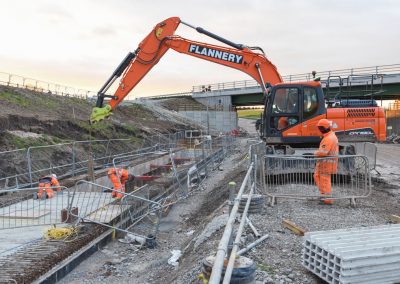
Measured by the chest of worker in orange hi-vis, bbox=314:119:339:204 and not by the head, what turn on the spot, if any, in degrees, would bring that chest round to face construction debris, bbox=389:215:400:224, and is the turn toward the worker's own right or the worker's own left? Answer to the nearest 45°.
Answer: approximately 135° to the worker's own left

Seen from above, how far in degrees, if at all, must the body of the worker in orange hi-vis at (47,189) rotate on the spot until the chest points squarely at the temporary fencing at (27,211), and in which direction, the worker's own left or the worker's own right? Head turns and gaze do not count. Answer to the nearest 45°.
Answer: approximately 90° to the worker's own right

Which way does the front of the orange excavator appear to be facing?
to the viewer's left

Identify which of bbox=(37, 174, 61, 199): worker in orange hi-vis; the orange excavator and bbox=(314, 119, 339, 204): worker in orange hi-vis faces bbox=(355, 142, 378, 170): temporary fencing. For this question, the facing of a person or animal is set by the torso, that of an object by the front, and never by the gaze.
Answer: bbox=(37, 174, 61, 199): worker in orange hi-vis

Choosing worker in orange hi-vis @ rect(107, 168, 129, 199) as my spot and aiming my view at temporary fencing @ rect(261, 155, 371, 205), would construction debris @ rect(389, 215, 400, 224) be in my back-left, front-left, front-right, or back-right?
front-right

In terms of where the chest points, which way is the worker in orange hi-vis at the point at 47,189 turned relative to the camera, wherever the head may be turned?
to the viewer's right

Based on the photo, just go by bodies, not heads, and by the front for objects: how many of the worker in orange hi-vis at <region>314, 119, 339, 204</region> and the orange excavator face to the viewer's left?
2

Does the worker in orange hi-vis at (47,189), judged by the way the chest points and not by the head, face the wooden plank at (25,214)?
no

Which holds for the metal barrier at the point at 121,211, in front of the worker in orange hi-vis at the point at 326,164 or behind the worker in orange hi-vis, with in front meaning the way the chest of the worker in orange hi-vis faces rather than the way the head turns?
in front

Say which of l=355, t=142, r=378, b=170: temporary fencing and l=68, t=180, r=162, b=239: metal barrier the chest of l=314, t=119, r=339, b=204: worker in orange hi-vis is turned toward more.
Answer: the metal barrier

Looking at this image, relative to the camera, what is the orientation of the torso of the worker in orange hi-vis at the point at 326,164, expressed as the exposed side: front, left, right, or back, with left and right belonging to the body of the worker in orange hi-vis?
left

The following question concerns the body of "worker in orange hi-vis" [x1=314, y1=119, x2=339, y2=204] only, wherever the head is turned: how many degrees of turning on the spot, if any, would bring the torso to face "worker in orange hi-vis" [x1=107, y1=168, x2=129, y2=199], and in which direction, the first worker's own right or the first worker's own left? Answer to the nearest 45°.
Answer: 0° — they already face them

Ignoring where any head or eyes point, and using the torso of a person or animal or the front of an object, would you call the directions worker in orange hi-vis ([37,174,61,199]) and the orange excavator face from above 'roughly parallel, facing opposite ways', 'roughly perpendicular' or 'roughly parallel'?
roughly parallel, facing opposite ways

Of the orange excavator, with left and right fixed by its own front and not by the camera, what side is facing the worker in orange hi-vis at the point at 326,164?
left
